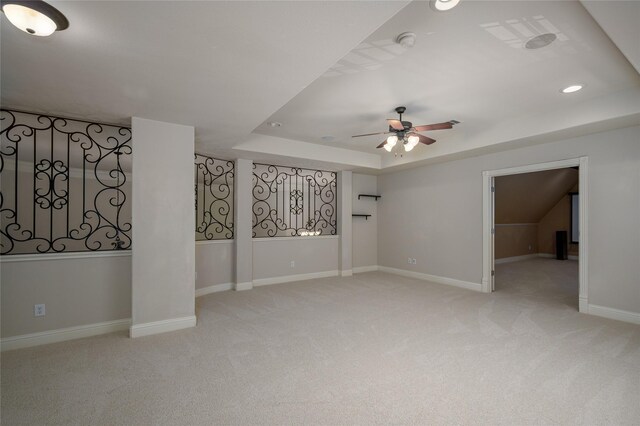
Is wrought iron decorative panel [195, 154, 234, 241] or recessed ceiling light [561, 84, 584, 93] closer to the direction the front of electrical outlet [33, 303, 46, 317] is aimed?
the recessed ceiling light

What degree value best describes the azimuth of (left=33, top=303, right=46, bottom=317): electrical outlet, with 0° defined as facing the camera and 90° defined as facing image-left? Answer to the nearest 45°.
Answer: approximately 0°

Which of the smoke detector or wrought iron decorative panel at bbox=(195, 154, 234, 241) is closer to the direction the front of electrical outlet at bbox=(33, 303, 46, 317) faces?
the smoke detector

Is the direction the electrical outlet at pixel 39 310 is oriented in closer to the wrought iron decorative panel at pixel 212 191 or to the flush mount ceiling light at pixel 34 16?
the flush mount ceiling light

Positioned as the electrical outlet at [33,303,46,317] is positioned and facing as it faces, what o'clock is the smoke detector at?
The smoke detector is roughly at 11 o'clock from the electrical outlet.

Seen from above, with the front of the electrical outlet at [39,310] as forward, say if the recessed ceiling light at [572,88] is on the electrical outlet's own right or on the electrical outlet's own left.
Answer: on the electrical outlet's own left

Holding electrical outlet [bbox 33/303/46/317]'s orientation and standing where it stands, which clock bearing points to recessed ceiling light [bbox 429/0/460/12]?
The recessed ceiling light is roughly at 11 o'clock from the electrical outlet.

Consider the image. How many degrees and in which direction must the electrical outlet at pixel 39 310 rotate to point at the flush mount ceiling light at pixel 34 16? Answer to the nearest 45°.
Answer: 0° — it already faces it
